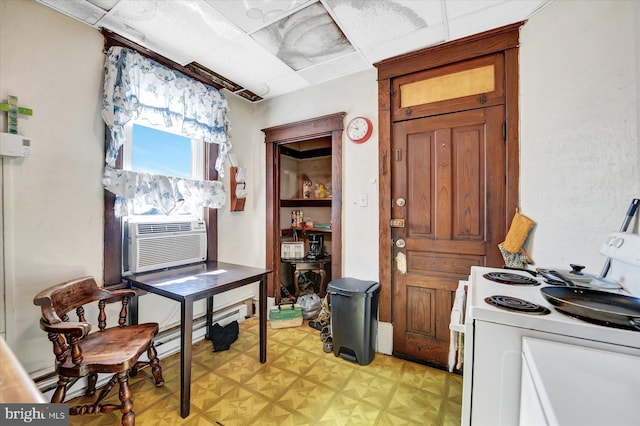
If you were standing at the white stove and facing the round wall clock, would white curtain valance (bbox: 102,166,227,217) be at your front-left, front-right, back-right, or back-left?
front-left

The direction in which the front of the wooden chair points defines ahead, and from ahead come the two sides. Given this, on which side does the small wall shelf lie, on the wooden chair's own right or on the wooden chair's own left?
on the wooden chair's own left

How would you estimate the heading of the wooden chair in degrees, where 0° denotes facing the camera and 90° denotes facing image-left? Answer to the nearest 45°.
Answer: approximately 315°

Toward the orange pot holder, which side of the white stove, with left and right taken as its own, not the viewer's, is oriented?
right

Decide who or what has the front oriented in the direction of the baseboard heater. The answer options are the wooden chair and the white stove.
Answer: the white stove

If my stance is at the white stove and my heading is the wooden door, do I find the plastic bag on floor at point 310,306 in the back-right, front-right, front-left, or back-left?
front-left

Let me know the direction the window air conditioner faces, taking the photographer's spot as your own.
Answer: facing the viewer and to the right of the viewer

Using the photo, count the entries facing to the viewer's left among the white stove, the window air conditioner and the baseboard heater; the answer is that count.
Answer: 1

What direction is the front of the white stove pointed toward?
to the viewer's left

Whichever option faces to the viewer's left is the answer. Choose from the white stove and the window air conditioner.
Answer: the white stove

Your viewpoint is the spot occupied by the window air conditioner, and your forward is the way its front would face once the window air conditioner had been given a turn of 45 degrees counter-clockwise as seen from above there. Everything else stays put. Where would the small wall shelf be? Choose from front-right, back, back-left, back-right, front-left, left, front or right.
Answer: front-left

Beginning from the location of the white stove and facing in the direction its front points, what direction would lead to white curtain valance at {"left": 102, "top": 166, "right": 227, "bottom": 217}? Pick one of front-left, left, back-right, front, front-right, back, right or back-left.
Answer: front

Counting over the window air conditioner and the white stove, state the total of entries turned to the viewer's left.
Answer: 1

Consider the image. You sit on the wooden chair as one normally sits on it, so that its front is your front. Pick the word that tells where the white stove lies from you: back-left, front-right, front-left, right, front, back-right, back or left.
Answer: front

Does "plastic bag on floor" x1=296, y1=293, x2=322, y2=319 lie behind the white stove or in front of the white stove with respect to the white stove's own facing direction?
in front
